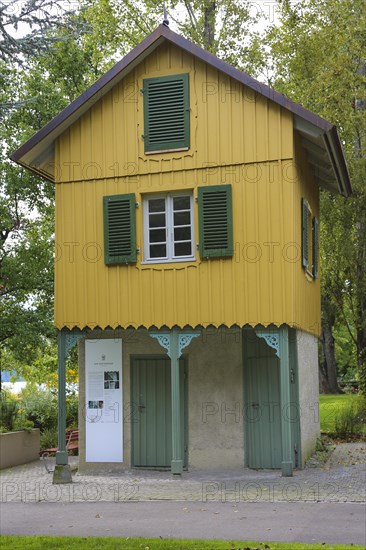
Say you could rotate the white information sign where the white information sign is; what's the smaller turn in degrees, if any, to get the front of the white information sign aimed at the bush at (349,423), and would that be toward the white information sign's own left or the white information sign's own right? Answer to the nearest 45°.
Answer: approximately 135° to the white information sign's own left

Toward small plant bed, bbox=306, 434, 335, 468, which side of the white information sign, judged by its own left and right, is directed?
left

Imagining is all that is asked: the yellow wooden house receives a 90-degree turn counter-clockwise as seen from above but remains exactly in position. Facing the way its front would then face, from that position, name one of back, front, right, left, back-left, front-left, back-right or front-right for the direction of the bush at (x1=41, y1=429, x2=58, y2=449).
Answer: back-left

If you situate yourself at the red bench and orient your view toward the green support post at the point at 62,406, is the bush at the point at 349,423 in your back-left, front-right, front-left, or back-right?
back-left

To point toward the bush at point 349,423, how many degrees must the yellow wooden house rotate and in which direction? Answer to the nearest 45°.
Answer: approximately 135° to its left

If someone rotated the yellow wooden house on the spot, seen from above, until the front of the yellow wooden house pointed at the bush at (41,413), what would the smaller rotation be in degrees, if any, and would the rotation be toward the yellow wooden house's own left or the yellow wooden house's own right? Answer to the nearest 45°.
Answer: approximately 135° to the yellow wooden house's own right

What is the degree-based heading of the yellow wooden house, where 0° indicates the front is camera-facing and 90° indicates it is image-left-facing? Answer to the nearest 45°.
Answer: approximately 0°
